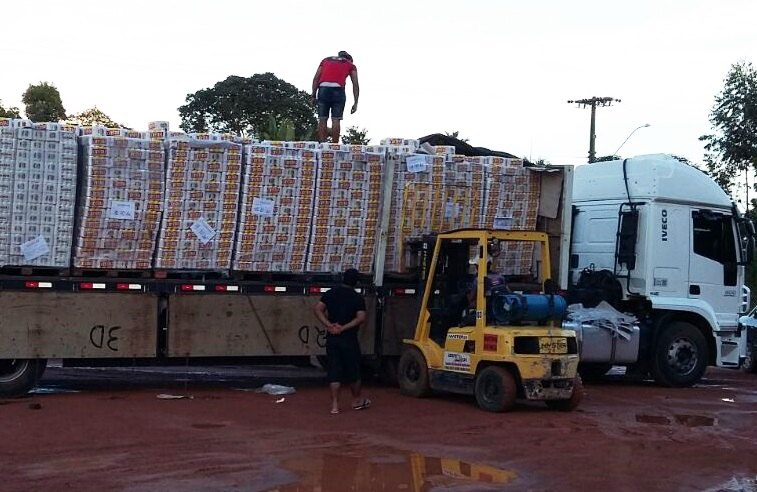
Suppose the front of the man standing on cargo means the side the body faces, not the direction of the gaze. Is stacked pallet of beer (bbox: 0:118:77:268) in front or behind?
behind

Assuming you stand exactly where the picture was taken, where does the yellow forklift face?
facing away from the viewer and to the left of the viewer

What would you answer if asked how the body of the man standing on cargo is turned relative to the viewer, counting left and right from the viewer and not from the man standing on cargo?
facing away from the viewer and to the right of the viewer

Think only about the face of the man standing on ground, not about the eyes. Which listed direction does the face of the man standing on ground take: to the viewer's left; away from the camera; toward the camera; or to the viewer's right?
away from the camera

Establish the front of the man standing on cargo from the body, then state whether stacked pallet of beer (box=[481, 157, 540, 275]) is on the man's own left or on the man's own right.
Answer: on the man's own right
